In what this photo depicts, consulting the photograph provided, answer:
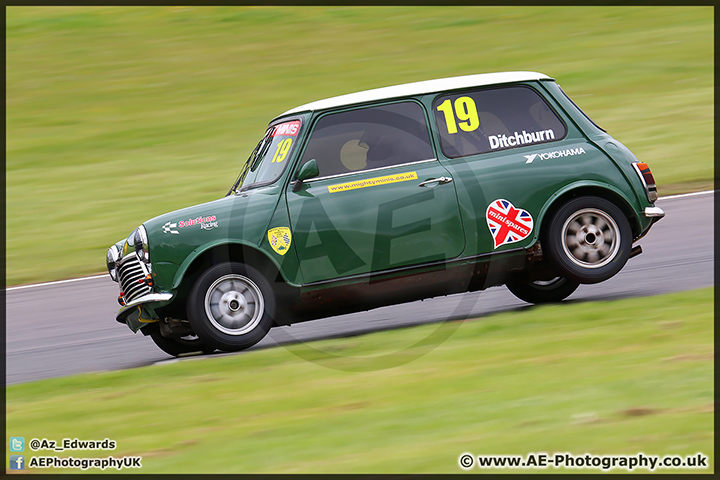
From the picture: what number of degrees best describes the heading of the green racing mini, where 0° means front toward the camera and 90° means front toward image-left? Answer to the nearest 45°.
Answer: approximately 90°
